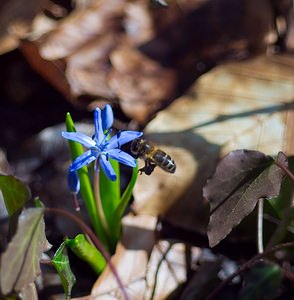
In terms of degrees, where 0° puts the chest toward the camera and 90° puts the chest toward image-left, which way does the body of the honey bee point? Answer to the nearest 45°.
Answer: approximately 90°

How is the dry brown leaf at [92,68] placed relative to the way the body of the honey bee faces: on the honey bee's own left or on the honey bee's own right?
on the honey bee's own right

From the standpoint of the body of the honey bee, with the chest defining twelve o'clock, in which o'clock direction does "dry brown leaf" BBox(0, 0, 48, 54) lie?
The dry brown leaf is roughly at 2 o'clock from the honey bee.
